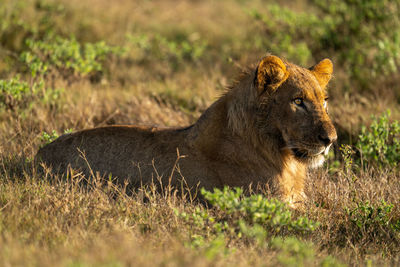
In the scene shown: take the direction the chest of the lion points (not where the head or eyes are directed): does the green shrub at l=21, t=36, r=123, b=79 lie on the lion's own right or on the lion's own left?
on the lion's own left

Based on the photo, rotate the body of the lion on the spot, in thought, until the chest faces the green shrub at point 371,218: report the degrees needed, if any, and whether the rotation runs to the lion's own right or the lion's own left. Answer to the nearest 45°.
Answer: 0° — it already faces it

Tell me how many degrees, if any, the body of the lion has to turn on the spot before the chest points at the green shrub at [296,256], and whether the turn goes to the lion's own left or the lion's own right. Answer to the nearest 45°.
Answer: approximately 90° to the lion's own right

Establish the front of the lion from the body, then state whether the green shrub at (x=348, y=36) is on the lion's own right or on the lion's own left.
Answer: on the lion's own left

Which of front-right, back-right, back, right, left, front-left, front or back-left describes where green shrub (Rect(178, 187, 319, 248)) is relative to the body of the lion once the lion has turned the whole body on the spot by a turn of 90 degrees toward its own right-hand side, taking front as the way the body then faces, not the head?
front

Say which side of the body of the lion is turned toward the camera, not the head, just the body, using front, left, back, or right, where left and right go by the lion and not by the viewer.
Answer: right

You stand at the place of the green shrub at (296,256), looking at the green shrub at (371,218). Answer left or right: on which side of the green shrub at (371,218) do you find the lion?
left

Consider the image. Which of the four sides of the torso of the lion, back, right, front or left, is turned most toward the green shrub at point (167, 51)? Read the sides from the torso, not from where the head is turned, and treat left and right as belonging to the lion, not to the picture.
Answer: left
